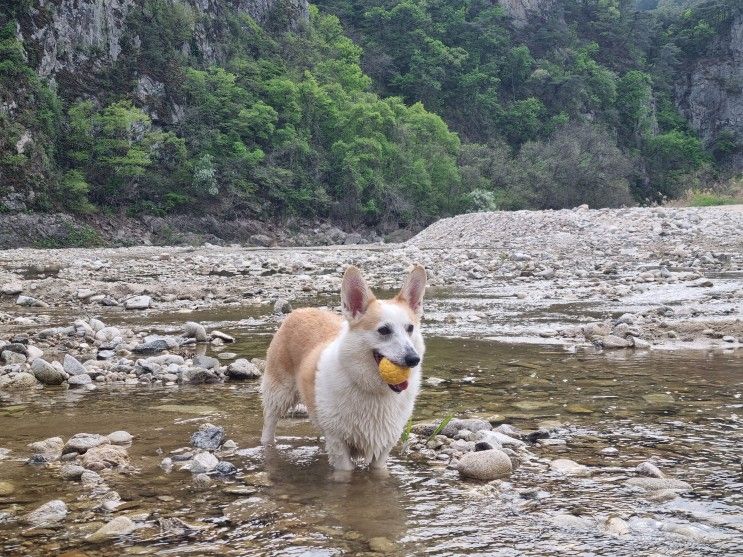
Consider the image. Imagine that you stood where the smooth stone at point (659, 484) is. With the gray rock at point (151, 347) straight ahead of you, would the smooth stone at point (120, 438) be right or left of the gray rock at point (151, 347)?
left

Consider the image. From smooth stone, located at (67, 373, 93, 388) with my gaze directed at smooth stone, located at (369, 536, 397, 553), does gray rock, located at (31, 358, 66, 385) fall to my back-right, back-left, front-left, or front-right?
back-right

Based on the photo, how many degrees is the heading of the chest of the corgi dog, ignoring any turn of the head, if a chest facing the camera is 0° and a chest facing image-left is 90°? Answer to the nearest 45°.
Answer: approximately 315°

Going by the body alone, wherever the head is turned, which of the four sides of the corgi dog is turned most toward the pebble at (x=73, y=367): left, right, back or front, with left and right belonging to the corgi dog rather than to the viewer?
back

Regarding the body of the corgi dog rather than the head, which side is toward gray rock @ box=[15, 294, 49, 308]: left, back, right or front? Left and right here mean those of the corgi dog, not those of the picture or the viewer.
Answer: back

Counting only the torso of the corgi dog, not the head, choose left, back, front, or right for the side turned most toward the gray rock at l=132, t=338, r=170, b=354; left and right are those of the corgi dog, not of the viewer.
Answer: back

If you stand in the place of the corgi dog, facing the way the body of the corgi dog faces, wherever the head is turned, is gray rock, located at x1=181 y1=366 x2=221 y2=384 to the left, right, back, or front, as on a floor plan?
back

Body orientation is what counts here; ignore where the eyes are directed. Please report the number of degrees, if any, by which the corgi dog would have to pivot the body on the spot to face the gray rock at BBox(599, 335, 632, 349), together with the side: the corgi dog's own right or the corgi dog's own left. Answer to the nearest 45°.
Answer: approximately 90° to the corgi dog's own left

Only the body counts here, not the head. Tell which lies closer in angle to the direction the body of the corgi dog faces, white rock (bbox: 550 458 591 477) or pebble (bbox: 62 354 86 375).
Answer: the white rock

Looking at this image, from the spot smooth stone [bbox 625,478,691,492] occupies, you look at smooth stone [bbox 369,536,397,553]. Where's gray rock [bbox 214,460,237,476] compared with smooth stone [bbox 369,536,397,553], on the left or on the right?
right

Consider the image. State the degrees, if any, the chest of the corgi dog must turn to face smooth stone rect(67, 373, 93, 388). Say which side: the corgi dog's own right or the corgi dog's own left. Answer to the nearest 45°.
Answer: approximately 180°

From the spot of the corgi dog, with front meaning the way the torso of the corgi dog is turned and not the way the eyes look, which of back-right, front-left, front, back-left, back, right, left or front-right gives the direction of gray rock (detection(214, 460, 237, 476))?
back-right

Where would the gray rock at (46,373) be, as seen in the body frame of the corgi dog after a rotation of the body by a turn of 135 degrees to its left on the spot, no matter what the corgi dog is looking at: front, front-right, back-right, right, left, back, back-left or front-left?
front-left

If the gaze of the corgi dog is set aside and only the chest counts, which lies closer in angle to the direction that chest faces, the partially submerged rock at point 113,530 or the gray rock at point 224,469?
the partially submerged rock

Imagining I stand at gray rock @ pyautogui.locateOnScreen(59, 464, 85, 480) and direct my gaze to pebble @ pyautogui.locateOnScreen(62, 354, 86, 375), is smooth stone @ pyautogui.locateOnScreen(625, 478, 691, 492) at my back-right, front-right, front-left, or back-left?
back-right

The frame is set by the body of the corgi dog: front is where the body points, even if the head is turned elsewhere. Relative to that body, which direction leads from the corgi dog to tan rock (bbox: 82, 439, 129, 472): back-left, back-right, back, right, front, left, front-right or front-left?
back-right

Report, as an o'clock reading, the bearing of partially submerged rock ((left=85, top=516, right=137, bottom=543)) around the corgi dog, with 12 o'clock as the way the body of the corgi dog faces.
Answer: The partially submerged rock is roughly at 3 o'clock from the corgi dog.
